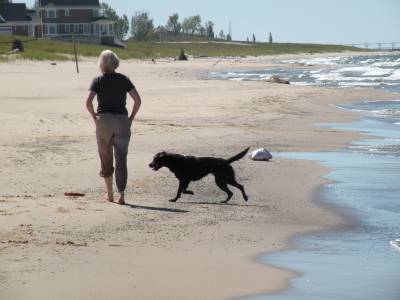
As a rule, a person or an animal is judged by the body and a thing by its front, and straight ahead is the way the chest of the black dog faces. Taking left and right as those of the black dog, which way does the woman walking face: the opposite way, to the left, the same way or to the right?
to the right

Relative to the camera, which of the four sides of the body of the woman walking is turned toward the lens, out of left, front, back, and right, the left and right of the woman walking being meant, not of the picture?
back

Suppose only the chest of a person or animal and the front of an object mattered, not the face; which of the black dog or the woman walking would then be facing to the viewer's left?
the black dog

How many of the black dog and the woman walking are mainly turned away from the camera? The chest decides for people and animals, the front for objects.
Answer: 1

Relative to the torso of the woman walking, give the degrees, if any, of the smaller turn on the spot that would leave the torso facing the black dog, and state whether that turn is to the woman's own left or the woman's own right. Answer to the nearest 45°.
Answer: approximately 45° to the woman's own right

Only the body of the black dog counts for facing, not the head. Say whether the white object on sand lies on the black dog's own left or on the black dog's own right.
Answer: on the black dog's own right

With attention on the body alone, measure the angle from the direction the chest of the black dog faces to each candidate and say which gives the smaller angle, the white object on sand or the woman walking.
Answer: the woman walking

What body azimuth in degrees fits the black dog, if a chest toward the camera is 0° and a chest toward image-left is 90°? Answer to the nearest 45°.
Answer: approximately 90°

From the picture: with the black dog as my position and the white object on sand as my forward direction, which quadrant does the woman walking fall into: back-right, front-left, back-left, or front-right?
back-left

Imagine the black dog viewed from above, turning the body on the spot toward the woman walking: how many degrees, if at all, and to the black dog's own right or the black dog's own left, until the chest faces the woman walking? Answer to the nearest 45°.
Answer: approximately 45° to the black dog's own left
